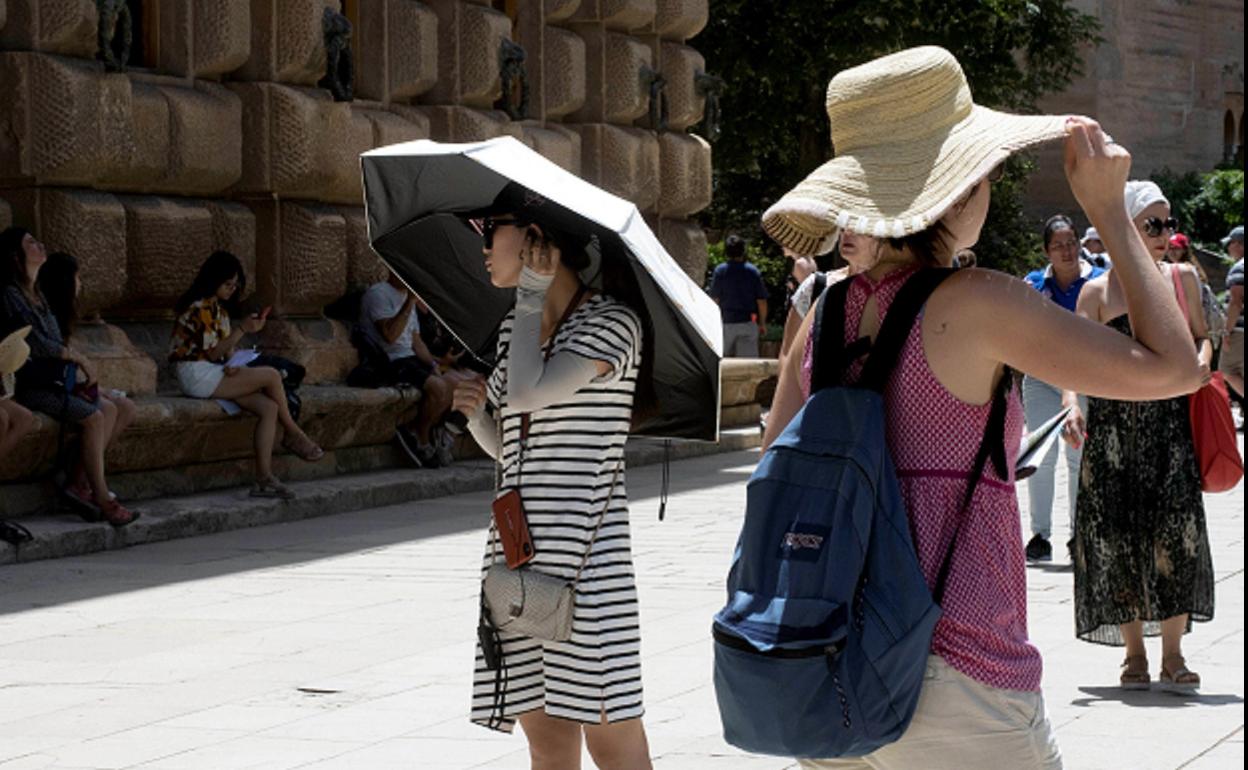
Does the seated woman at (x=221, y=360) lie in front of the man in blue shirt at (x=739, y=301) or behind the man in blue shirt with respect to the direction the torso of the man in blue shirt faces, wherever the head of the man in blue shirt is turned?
behind

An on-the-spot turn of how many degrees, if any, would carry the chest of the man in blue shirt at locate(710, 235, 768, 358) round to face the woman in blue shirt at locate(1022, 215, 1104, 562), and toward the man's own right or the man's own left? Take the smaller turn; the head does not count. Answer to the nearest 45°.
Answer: approximately 180°

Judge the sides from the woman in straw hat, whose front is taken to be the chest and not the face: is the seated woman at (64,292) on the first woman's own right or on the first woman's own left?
on the first woman's own left

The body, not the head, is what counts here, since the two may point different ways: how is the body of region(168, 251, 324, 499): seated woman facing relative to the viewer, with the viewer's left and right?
facing to the right of the viewer

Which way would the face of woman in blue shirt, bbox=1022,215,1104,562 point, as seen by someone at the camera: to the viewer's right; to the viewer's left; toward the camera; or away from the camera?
toward the camera

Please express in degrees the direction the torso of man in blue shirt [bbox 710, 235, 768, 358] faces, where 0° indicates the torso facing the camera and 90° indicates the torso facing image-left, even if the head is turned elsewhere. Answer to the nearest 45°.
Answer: approximately 180°

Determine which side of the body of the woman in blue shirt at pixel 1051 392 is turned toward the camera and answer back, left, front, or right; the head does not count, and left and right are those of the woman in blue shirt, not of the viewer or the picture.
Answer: front

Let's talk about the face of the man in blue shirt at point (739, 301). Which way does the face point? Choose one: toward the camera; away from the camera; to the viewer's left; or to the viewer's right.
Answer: away from the camera

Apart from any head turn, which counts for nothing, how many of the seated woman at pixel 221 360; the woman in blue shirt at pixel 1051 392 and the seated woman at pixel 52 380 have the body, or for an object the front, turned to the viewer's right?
2

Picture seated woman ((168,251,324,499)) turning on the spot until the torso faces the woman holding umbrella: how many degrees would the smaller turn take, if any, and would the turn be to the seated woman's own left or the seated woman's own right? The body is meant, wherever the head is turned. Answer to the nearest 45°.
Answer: approximately 90° to the seated woman's own right

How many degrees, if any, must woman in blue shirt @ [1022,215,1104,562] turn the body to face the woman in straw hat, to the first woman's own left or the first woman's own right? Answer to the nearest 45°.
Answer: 0° — they already face them

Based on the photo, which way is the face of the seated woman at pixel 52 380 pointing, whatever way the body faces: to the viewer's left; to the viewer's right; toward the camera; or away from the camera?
to the viewer's right

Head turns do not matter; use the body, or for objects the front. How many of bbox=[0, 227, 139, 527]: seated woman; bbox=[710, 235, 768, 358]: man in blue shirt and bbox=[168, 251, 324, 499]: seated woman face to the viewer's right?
2

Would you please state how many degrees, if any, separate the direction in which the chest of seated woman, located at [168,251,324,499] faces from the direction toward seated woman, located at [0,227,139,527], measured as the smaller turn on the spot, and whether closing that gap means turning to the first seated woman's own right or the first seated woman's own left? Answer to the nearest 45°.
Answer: approximately 135° to the first seated woman's own right

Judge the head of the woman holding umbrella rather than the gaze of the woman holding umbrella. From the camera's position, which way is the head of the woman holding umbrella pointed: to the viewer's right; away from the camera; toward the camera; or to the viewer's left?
to the viewer's left

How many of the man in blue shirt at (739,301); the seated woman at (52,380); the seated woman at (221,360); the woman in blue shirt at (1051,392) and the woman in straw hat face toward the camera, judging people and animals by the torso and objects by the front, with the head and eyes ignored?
1

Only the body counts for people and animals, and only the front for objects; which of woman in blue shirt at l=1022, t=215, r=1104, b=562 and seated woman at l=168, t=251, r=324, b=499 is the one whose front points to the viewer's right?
the seated woman

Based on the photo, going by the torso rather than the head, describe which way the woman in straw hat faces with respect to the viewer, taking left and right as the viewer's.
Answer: facing away from the viewer and to the right of the viewer
